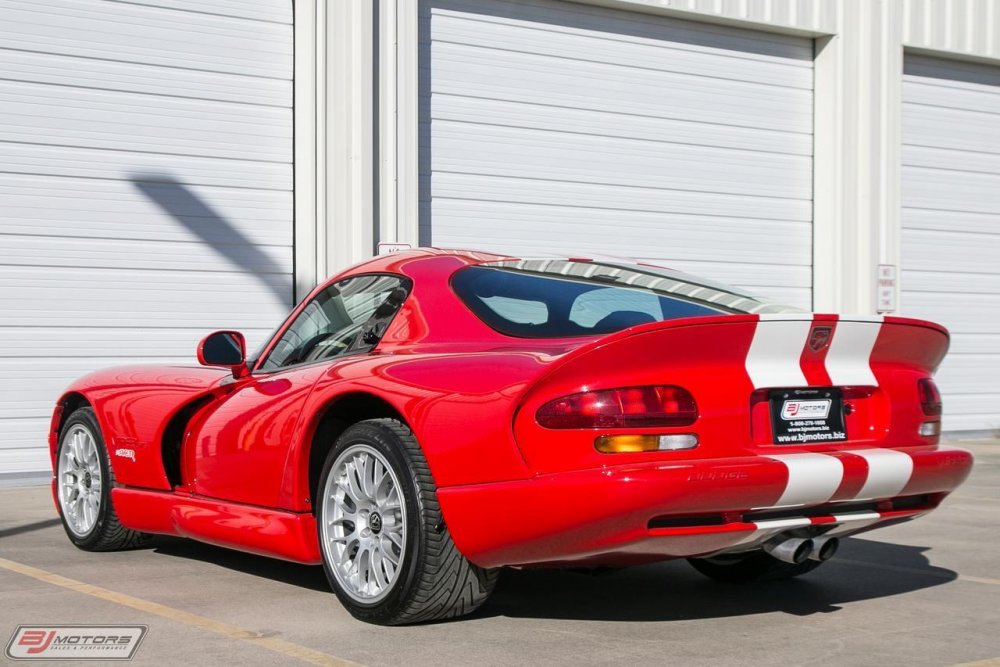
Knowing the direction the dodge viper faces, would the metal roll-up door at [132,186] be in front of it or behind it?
in front

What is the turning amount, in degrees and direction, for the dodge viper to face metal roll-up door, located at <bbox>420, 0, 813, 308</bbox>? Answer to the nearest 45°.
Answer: approximately 45° to its right

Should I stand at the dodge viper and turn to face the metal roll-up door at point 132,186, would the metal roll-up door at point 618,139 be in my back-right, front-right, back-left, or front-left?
front-right

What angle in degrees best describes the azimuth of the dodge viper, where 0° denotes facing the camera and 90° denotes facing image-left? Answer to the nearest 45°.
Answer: approximately 135°

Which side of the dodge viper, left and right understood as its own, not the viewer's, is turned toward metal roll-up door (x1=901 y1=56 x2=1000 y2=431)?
right

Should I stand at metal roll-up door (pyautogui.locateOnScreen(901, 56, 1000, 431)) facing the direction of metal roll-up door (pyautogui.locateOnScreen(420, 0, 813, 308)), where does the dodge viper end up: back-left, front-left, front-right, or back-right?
front-left

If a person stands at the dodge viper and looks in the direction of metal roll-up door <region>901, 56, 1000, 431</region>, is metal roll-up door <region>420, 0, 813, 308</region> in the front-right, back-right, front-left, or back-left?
front-left
